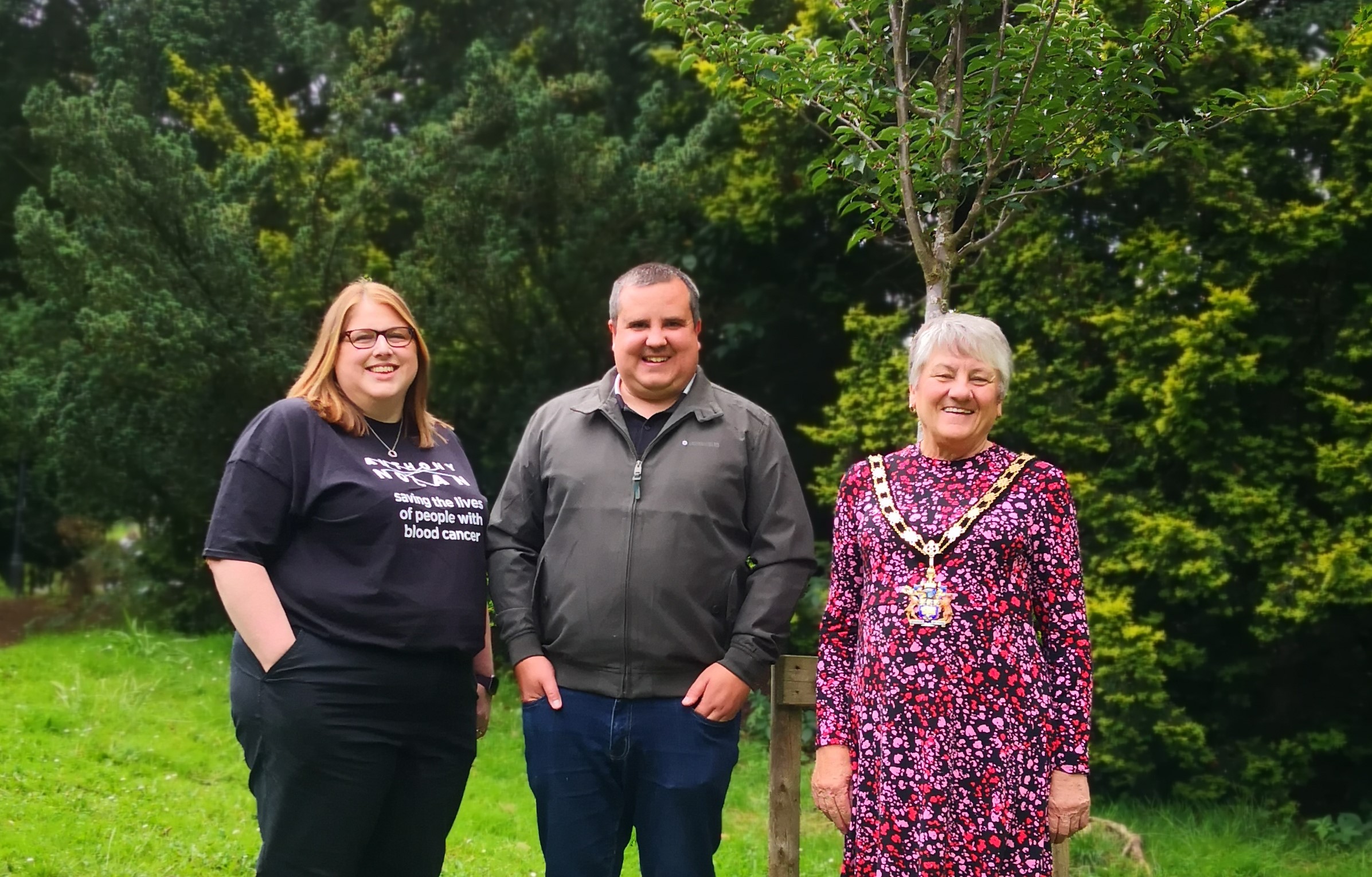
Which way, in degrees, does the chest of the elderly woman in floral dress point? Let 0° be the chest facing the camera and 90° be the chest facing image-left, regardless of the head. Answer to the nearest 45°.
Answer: approximately 0°

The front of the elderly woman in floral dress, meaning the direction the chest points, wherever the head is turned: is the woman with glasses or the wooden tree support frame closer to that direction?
the woman with glasses

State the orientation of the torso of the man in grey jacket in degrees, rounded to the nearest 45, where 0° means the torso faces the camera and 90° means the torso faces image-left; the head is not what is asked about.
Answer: approximately 0°

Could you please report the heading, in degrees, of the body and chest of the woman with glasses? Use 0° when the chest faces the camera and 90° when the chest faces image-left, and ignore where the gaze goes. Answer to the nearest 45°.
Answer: approximately 315°

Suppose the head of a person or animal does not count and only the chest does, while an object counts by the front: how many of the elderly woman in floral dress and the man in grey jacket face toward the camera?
2

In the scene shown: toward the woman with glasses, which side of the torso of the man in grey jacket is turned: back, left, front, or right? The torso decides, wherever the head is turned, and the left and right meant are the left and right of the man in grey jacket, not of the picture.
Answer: right

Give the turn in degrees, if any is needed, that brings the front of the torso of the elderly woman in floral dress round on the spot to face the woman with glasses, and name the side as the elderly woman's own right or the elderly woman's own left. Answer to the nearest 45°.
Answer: approximately 90° to the elderly woman's own right

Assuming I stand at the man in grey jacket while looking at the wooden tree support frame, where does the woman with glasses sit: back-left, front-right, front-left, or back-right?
back-left

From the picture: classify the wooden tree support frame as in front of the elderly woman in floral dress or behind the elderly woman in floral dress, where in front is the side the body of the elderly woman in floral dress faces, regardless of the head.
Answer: behind
